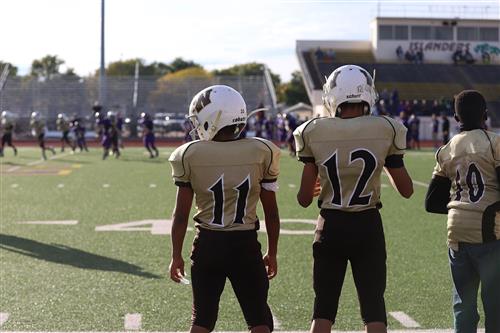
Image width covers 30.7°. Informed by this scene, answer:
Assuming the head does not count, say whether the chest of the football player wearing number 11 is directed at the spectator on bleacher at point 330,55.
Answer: yes

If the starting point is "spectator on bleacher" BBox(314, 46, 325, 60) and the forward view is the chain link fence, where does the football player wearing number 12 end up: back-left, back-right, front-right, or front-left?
front-left

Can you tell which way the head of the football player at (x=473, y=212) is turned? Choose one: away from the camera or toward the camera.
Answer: away from the camera

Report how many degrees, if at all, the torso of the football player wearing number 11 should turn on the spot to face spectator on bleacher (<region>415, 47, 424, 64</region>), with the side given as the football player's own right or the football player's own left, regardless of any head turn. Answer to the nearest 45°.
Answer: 0° — they already face them

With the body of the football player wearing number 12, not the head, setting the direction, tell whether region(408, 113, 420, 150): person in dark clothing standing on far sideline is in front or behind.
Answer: in front

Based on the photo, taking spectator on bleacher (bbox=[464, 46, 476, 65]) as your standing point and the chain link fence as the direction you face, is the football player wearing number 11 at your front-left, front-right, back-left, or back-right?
front-left

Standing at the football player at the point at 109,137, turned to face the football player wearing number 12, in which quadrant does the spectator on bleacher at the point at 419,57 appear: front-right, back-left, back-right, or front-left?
back-left

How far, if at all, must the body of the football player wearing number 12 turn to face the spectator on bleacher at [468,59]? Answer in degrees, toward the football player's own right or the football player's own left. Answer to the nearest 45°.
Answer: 0° — they already face them

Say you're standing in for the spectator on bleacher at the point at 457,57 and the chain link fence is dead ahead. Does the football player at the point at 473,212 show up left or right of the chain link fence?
left

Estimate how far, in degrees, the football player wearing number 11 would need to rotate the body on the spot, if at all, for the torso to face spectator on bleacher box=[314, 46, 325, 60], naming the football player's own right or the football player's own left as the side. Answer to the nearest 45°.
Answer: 0° — they already face them

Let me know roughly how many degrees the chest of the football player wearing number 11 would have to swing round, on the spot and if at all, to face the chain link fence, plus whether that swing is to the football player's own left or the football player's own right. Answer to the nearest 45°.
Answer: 0° — they already face it

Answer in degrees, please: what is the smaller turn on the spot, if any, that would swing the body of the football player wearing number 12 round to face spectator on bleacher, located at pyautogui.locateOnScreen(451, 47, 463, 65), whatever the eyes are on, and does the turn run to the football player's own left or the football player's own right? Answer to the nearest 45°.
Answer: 0° — they already face them

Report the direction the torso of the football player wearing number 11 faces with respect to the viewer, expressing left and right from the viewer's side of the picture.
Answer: facing away from the viewer

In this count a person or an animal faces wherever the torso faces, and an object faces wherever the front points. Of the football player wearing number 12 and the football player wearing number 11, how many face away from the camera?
2

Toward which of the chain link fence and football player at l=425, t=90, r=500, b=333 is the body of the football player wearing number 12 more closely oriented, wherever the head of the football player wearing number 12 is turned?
the chain link fence

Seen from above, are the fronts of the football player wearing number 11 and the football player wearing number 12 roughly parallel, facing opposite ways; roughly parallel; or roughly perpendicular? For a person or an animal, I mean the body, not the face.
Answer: roughly parallel

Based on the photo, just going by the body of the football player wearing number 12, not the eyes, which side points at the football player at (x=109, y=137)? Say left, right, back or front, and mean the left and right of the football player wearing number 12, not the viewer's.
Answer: front

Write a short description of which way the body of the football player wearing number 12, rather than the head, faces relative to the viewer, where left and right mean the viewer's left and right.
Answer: facing away from the viewer

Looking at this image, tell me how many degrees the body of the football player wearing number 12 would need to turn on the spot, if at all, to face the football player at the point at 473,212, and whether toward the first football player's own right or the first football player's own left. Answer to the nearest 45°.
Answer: approximately 90° to the first football player's own right

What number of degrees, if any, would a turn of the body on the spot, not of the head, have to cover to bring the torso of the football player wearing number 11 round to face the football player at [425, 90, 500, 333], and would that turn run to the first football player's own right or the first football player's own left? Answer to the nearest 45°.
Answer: approximately 90° to the first football player's own right
